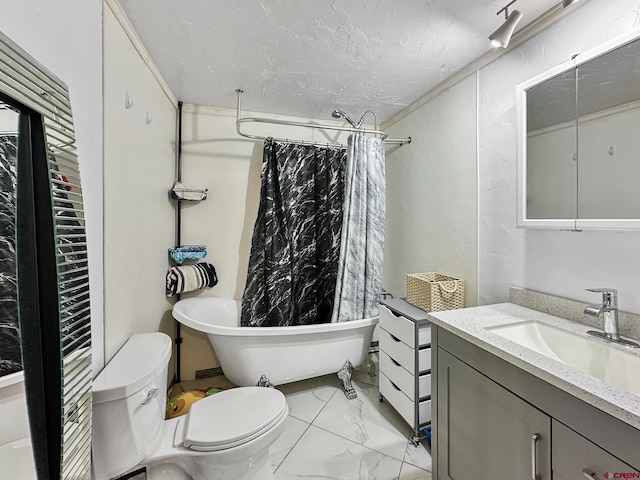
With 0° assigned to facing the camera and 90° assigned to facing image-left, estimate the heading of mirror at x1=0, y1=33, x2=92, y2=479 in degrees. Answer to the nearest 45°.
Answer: approximately 315°

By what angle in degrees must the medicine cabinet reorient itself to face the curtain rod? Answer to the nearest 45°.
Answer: approximately 45° to its right

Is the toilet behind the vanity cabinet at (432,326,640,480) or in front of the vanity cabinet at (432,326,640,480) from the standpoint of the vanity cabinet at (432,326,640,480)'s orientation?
in front

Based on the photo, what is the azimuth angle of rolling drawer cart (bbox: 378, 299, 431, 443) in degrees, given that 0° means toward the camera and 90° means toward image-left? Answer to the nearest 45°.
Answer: approximately 45°

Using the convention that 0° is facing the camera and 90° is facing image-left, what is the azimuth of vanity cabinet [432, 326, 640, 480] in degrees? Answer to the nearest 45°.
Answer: approximately 45°

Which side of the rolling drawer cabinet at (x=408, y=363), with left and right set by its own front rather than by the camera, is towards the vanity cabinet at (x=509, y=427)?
left
